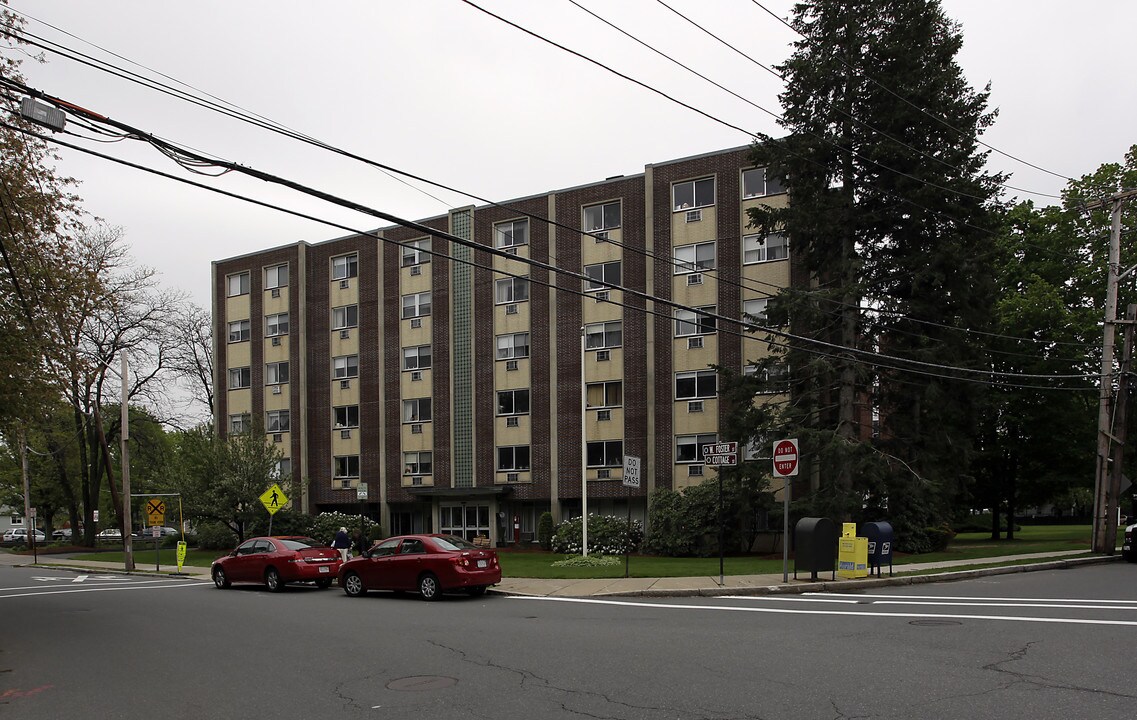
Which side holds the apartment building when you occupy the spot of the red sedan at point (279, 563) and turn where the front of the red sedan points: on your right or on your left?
on your right

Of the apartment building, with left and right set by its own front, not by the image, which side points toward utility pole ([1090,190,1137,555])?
left

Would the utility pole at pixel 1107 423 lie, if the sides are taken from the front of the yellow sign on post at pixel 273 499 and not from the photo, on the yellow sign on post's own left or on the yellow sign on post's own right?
on the yellow sign on post's own left

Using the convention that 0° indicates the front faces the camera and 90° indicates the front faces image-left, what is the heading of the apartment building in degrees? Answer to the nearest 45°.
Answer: approximately 45°

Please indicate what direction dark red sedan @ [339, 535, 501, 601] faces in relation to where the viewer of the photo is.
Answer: facing away from the viewer and to the left of the viewer

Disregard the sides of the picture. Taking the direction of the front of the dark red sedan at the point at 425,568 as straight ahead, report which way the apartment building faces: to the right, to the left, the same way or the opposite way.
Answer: to the left

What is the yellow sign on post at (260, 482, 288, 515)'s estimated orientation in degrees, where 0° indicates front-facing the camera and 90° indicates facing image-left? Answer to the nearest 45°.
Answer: approximately 0°

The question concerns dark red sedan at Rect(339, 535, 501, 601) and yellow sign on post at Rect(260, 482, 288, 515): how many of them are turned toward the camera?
1

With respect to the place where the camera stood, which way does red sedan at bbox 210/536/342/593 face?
facing away from the viewer and to the left of the viewer

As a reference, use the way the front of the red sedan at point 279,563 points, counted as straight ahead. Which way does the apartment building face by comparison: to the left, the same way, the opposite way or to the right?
to the left
